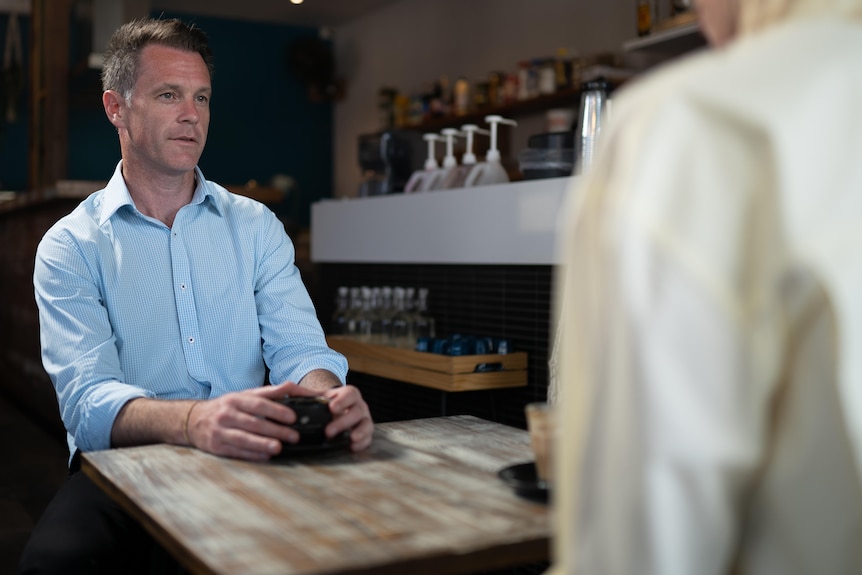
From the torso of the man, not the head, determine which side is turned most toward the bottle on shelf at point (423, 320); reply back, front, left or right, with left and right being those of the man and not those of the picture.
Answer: left

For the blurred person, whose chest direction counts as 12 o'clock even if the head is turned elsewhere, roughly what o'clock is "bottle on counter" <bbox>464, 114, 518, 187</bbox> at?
The bottle on counter is roughly at 1 o'clock from the blurred person.

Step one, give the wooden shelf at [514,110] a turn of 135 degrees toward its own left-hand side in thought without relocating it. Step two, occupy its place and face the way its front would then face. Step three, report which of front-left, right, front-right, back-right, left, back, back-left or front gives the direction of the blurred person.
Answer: right

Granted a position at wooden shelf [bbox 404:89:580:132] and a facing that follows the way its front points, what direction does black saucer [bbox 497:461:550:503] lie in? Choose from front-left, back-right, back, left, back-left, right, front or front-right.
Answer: front-left

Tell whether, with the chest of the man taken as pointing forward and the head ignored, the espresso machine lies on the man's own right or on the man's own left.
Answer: on the man's own left

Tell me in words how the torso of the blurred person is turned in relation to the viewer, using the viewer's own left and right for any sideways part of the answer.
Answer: facing away from the viewer and to the left of the viewer

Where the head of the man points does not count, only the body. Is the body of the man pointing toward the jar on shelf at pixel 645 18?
no

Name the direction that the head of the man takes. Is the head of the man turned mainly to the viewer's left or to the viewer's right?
to the viewer's right

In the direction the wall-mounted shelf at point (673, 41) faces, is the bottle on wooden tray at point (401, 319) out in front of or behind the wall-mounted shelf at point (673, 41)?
in front

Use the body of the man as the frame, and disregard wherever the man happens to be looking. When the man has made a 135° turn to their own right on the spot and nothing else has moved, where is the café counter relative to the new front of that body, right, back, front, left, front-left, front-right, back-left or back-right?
back-right

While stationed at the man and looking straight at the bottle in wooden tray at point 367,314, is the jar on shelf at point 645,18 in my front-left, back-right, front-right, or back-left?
front-right

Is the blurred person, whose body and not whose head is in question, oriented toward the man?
yes

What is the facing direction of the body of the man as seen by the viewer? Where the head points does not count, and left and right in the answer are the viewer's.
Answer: facing the viewer and to the right of the viewer
